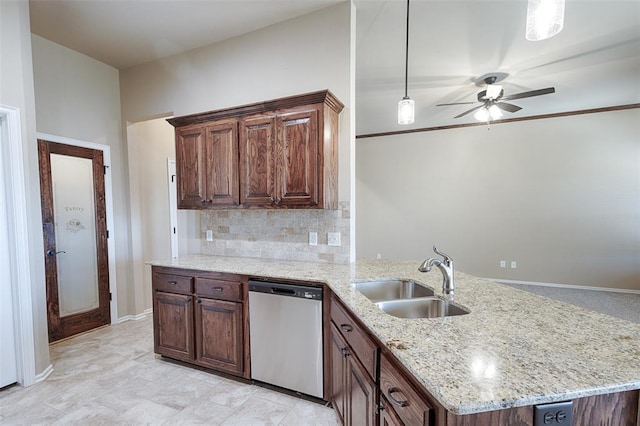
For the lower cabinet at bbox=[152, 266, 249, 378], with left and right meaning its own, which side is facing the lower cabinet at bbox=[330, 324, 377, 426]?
left

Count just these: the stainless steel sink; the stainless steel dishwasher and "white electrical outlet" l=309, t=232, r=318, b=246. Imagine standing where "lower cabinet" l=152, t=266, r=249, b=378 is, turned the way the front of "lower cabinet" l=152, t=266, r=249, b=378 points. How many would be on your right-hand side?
0

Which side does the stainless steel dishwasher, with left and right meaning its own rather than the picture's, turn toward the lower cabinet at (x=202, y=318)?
right

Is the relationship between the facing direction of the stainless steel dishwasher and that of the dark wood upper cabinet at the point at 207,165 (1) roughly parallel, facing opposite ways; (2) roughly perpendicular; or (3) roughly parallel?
roughly parallel

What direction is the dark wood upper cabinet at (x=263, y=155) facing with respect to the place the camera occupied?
facing the viewer and to the left of the viewer

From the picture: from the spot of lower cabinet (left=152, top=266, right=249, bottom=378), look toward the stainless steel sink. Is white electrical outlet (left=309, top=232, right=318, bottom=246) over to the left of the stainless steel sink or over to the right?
left

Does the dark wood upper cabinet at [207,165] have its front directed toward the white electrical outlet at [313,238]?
no

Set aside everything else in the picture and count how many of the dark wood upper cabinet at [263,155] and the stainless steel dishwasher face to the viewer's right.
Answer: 0

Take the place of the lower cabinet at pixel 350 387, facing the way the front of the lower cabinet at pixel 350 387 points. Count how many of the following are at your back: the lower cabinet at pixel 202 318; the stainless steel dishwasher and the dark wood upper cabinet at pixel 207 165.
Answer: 0

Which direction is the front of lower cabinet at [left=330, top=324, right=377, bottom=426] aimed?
to the viewer's left

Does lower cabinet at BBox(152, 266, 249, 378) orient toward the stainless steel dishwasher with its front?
no

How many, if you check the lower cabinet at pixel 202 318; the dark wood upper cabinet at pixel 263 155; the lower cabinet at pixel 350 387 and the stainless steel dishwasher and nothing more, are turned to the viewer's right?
0

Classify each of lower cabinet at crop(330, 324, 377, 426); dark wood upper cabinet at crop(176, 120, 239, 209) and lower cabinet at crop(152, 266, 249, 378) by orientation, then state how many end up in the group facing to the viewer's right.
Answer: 0

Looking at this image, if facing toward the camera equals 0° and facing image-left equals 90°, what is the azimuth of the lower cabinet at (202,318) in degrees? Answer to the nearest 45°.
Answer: approximately 45°

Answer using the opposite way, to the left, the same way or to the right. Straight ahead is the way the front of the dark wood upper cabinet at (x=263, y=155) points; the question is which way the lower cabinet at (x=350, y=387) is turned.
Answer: to the right

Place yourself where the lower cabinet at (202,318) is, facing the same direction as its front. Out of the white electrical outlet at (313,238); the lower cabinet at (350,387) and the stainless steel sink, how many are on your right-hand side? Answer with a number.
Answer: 0

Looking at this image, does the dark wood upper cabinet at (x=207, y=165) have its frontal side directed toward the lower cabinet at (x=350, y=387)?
no
